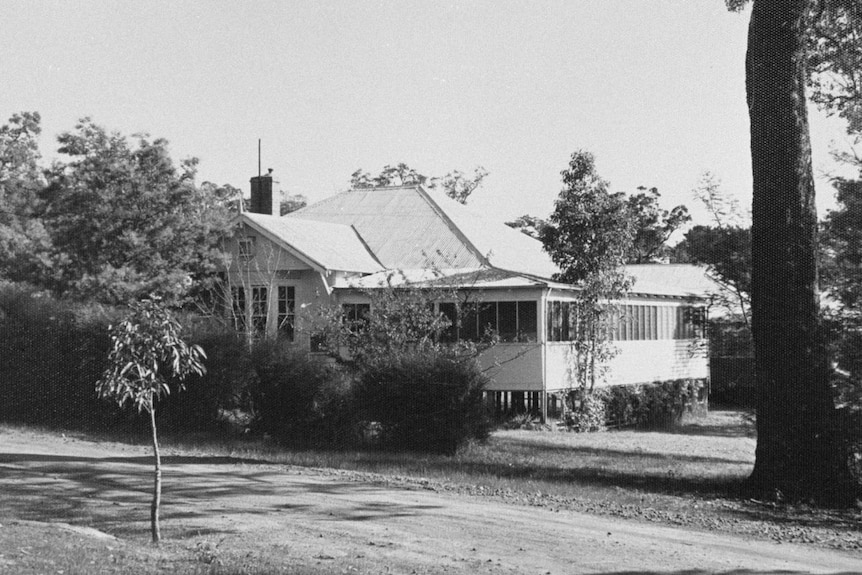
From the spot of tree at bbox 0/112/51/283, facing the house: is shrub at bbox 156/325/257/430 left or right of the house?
right

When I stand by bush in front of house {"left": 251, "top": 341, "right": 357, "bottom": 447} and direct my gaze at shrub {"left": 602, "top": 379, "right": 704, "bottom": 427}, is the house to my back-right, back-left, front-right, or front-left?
front-left

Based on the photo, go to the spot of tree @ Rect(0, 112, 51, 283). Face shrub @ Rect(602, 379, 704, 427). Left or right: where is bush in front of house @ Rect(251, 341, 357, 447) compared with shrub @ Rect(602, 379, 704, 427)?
right
